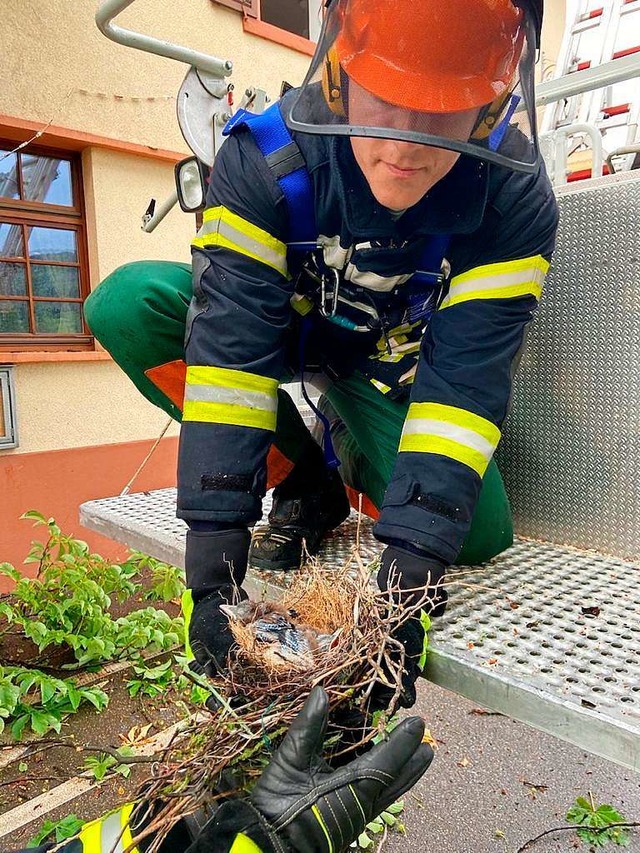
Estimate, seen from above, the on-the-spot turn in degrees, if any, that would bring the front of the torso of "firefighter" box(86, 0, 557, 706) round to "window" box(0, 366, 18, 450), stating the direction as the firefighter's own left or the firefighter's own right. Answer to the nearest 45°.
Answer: approximately 135° to the firefighter's own right

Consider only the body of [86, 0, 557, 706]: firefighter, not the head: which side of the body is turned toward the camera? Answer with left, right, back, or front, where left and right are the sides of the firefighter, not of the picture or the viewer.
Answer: front

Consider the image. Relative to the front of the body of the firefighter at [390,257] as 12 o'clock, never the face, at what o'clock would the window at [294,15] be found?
The window is roughly at 6 o'clock from the firefighter.

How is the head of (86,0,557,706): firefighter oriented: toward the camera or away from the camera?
toward the camera

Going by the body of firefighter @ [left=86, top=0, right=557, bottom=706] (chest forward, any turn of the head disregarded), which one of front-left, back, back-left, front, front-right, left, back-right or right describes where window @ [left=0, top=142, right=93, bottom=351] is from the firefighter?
back-right
